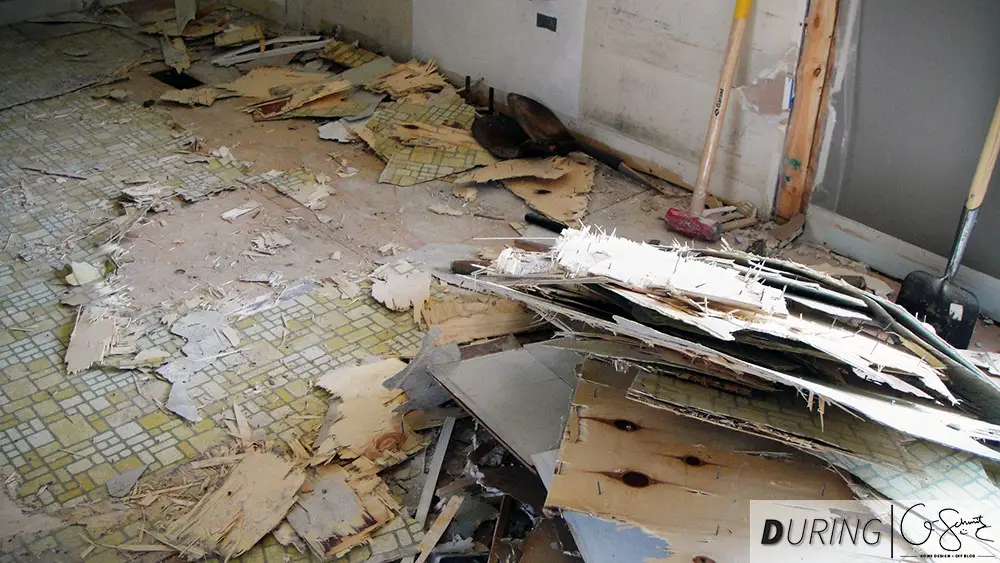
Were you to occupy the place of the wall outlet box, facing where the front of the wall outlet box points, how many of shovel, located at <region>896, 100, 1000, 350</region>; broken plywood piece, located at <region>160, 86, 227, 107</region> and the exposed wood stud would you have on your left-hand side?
2

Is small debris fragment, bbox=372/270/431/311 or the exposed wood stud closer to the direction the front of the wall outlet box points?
the small debris fragment

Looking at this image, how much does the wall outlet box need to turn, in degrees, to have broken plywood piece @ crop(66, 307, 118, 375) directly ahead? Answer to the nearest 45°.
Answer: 0° — it already faces it

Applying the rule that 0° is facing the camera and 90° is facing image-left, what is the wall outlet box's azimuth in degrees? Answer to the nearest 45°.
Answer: approximately 45°

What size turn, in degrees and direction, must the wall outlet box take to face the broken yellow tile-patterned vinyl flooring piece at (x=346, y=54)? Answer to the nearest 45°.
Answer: approximately 90° to its right

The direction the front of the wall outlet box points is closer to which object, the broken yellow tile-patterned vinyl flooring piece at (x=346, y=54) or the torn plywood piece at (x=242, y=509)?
the torn plywood piece

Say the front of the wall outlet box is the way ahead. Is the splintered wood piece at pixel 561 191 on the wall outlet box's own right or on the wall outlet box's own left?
on the wall outlet box's own left

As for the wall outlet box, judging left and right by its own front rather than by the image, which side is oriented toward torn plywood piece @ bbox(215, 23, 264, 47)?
right

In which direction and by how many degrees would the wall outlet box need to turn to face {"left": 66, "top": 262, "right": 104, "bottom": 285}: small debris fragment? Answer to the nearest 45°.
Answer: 0° — it already faces it

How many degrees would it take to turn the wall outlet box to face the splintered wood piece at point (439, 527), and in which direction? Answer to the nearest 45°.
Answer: approximately 45° to its left

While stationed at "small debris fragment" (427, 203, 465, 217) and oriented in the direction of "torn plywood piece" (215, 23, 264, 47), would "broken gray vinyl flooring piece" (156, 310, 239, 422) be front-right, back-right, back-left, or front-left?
back-left
